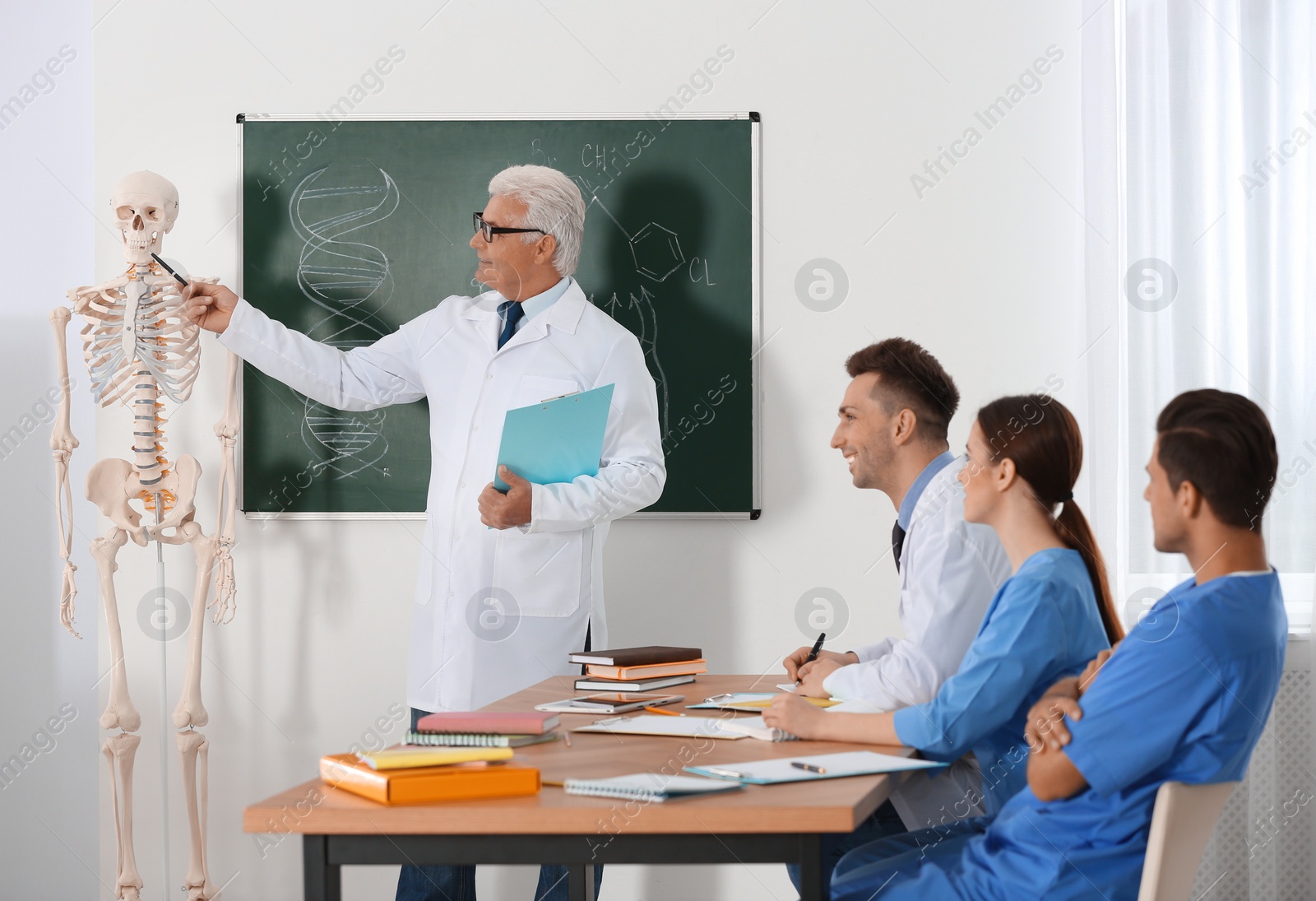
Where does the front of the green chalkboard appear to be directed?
toward the camera

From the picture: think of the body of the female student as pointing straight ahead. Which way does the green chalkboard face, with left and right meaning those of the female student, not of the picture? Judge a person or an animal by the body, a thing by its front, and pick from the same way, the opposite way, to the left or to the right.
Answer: to the left

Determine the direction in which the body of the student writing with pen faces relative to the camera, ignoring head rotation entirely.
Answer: to the viewer's left

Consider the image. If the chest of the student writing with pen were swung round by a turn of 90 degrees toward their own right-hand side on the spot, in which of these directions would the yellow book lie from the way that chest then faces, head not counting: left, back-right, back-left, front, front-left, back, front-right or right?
back-left

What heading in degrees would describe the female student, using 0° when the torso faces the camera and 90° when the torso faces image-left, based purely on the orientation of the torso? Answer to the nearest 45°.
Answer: approximately 90°

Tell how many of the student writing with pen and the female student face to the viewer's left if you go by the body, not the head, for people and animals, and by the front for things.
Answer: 2

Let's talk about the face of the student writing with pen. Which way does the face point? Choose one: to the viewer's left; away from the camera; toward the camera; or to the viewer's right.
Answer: to the viewer's left

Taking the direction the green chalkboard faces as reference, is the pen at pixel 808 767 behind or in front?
in front

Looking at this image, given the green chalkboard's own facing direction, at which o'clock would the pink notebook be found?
The pink notebook is roughly at 12 o'clock from the green chalkboard.

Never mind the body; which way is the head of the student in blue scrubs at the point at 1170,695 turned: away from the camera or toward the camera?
away from the camera

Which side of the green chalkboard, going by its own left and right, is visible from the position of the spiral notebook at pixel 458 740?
front

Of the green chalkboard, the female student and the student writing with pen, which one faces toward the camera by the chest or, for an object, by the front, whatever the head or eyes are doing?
the green chalkboard

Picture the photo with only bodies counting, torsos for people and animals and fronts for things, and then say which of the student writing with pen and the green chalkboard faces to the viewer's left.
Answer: the student writing with pen

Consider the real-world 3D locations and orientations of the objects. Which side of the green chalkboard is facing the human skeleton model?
right
